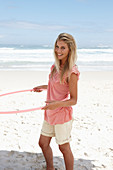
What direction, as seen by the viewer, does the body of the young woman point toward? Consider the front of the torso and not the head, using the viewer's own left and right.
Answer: facing the viewer and to the left of the viewer
